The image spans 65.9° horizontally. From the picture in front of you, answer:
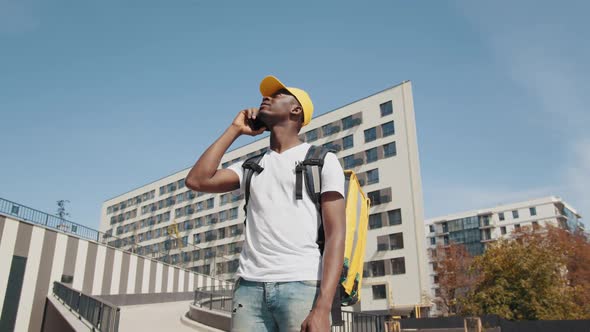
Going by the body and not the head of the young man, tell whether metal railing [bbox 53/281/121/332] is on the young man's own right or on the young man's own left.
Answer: on the young man's own right

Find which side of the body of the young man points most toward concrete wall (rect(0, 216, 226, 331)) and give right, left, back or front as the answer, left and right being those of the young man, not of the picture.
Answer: right

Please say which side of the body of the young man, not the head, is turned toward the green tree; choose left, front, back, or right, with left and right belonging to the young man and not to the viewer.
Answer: back

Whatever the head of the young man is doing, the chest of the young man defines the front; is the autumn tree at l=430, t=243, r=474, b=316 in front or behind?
behind

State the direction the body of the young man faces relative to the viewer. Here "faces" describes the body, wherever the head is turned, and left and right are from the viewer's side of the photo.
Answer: facing the viewer and to the left of the viewer

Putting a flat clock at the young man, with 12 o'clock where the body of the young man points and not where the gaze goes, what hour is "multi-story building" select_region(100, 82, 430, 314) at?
The multi-story building is roughly at 5 o'clock from the young man.

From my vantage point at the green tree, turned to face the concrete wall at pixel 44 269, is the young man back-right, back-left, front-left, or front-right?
front-left

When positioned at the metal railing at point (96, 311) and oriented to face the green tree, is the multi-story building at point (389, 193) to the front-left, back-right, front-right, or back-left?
front-left

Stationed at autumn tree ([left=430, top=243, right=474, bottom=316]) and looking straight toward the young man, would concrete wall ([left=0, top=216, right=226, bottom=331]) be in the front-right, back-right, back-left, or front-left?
front-right
